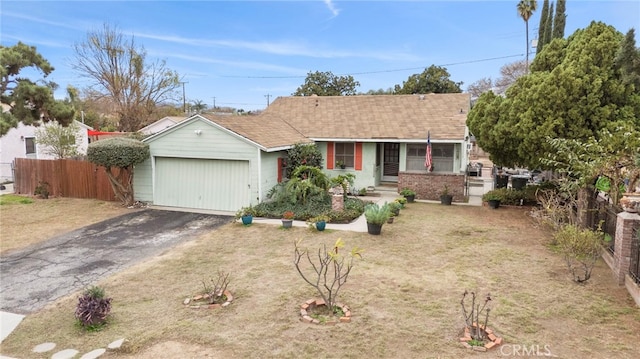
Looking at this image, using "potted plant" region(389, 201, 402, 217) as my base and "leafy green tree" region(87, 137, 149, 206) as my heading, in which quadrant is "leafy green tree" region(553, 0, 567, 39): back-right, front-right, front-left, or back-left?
back-right

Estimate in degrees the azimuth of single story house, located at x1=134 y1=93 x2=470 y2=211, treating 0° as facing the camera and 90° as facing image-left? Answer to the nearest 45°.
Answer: approximately 0°

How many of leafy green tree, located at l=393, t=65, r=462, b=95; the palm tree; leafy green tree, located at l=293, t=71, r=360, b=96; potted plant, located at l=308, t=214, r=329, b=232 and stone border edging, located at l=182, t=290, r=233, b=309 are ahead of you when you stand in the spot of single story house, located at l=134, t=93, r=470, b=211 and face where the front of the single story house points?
2

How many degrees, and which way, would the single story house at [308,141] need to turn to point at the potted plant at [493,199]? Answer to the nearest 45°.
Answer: approximately 90° to its left

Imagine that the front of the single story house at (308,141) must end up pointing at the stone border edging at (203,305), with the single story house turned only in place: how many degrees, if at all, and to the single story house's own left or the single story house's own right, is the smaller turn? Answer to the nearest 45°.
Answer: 0° — it already faces it

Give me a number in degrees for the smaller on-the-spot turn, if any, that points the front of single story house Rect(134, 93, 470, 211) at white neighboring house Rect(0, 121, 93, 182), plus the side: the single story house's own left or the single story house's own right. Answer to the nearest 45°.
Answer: approximately 90° to the single story house's own right

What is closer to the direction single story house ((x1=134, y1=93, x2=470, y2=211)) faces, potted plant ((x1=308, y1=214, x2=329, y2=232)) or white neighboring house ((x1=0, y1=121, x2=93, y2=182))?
the potted plant

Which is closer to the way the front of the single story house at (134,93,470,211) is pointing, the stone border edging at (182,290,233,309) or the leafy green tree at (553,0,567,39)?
the stone border edging

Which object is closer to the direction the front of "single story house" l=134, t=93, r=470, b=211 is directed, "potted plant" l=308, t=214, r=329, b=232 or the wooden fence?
the potted plant

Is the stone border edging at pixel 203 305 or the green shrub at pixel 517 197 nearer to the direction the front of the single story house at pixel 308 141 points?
the stone border edging

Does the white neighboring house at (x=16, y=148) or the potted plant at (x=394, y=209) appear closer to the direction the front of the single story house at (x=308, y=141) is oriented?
the potted plant

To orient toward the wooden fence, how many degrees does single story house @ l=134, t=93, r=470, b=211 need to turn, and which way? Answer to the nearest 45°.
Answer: approximately 90° to its right
